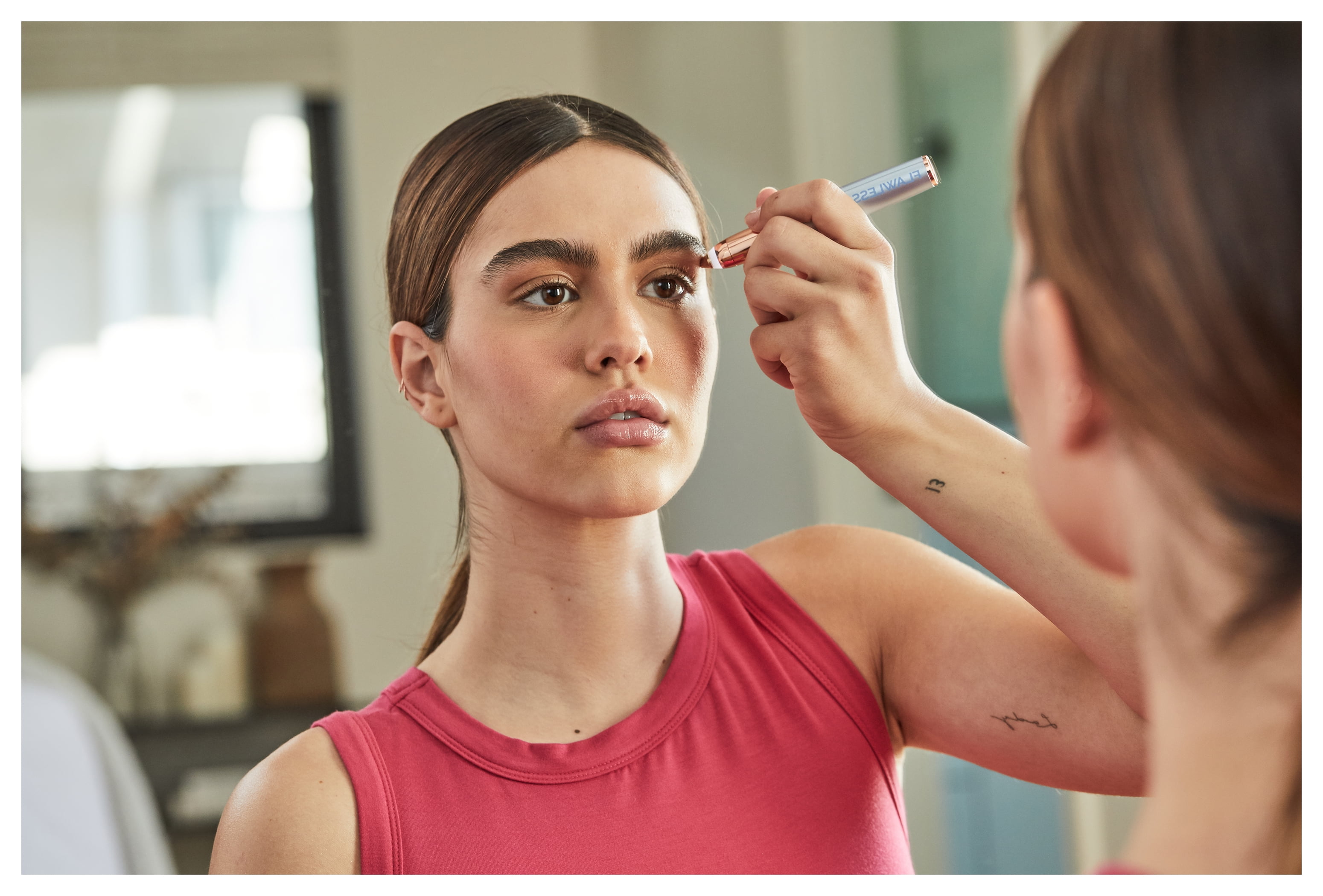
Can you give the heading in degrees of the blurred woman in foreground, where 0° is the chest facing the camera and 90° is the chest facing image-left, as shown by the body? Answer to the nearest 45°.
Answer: approximately 135°

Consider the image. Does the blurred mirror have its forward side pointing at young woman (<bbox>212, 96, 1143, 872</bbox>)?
yes

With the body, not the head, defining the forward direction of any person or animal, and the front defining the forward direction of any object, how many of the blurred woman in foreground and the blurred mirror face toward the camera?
1

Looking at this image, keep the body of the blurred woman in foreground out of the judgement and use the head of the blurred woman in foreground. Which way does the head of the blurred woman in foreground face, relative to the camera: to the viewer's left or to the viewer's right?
to the viewer's left

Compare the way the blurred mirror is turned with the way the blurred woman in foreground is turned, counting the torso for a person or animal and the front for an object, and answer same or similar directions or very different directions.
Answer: very different directions

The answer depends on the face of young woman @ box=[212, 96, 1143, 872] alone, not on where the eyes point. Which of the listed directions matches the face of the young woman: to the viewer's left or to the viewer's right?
to the viewer's right

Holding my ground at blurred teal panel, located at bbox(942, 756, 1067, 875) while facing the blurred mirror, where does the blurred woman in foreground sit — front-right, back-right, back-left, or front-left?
back-left
